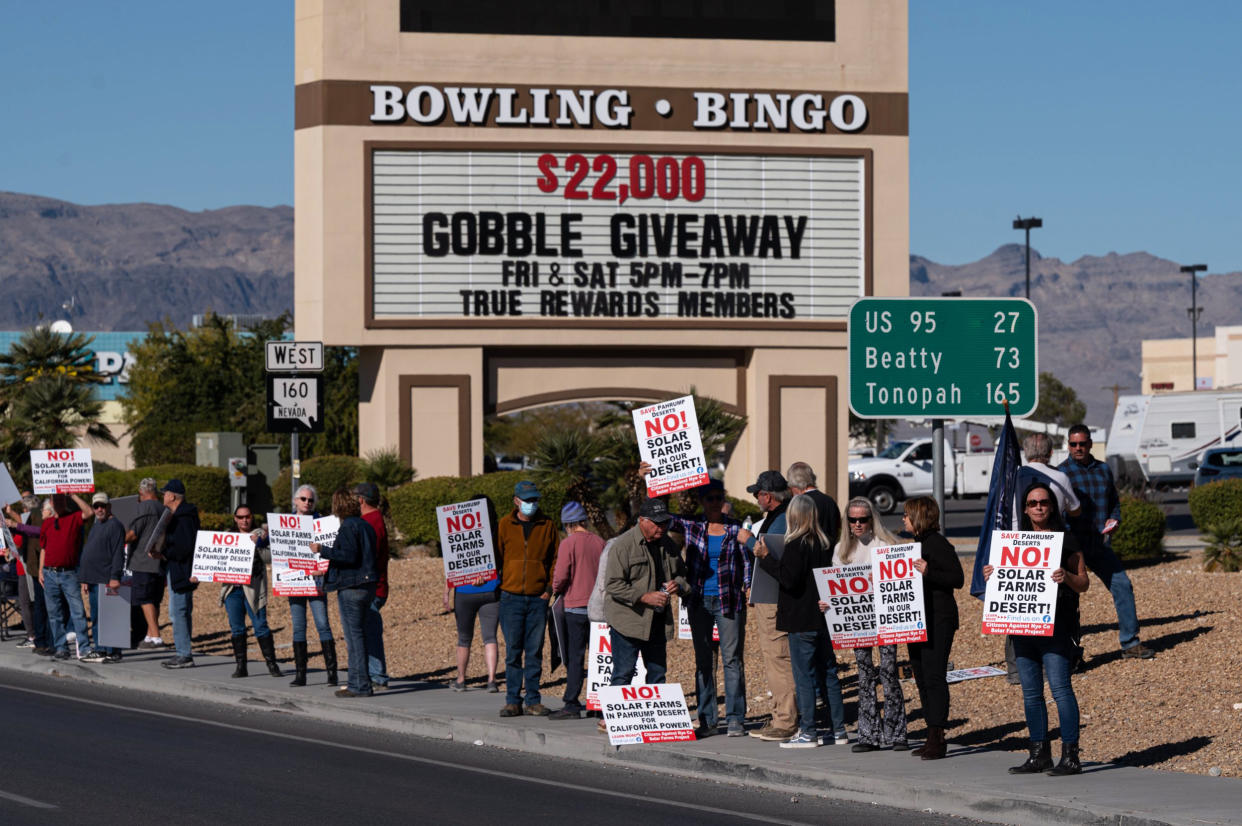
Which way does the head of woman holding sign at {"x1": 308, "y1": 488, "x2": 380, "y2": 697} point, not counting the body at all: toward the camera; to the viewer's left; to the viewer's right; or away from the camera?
away from the camera

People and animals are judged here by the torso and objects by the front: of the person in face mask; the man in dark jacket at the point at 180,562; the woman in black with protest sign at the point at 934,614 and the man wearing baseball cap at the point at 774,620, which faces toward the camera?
the person in face mask

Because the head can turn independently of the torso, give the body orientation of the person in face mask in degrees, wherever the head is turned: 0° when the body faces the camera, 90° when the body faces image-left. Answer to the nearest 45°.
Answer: approximately 0°

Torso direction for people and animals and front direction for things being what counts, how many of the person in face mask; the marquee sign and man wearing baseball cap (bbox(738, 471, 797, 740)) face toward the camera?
2

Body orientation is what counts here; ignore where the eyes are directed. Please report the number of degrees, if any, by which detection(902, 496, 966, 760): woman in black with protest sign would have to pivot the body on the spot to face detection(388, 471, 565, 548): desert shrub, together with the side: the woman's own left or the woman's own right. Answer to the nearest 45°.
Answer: approximately 45° to the woman's own right

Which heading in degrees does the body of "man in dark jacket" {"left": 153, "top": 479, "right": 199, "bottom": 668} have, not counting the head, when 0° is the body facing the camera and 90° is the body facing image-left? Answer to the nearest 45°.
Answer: approximately 90°

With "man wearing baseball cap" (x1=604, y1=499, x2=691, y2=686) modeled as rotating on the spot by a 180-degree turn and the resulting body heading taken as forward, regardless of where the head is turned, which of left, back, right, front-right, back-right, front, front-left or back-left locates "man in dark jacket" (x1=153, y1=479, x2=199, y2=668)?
front

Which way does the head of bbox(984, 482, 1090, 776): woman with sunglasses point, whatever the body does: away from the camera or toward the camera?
toward the camera

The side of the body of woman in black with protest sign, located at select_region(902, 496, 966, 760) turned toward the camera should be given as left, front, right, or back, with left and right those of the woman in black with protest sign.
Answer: left

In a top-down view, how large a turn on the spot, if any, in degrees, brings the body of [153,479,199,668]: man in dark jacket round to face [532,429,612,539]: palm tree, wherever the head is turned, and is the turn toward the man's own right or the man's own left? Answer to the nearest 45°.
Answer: approximately 135° to the man's own right

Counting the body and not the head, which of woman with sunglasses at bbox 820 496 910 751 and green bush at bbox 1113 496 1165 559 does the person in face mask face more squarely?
the woman with sunglasses

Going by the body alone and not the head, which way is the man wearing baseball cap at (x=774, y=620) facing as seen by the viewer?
to the viewer's left

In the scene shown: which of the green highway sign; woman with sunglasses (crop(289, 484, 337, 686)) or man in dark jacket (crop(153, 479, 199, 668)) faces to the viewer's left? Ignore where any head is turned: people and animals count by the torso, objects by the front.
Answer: the man in dark jacket

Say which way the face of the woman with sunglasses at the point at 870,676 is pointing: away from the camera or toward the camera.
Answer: toward the camera

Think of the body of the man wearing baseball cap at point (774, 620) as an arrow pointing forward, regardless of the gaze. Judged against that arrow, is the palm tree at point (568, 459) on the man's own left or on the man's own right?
on the man's own right

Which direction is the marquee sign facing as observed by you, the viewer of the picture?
facing the viewer

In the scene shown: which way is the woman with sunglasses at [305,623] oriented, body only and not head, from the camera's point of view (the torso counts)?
toward the camera
